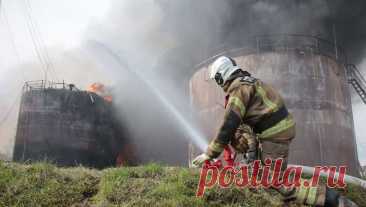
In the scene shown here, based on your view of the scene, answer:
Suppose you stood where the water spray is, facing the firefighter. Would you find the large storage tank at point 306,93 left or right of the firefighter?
left

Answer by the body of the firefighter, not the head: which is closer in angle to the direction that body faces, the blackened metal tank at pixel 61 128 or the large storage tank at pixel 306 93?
the blackened metal tank

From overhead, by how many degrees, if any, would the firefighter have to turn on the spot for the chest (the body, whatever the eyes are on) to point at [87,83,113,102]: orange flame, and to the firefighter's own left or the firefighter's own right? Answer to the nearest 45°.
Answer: approximately 45° to the firefighter's own right

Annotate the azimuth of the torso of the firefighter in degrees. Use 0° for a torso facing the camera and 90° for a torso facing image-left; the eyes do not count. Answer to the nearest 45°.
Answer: approximately 90°

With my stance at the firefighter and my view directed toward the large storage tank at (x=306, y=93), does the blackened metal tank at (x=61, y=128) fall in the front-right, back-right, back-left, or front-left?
front-left

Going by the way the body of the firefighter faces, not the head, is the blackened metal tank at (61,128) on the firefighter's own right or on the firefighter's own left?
on the firefighter's own right

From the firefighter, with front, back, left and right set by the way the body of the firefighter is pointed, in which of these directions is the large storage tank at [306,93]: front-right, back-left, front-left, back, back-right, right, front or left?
right

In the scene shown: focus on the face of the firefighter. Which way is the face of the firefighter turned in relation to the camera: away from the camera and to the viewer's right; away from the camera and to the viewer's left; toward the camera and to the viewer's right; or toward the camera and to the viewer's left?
away from the camera and to the viewer's left
